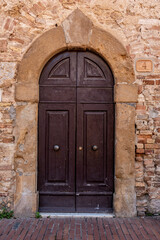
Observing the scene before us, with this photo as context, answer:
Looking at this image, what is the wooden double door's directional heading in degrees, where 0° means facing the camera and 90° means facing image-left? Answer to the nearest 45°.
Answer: approximately 0°
